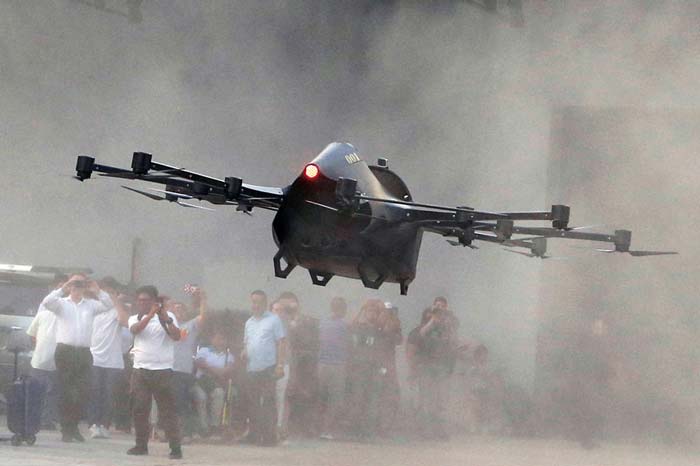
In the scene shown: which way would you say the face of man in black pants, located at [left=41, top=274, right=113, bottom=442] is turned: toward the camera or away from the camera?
toward the camera

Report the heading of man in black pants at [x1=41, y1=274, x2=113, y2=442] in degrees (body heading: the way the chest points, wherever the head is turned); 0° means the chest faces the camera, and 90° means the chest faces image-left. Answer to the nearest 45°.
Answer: approximately 0°

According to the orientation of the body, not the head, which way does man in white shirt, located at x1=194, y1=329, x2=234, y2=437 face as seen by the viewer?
toward the camera

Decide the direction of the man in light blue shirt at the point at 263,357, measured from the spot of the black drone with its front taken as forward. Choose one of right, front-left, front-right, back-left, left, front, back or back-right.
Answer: back-right

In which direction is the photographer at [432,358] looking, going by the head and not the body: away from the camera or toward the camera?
toward the camera

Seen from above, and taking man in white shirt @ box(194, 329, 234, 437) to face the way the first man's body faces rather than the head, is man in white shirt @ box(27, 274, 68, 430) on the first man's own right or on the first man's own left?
on the first man's own right

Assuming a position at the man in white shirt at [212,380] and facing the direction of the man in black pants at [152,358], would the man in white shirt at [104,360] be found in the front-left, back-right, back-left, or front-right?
front-right

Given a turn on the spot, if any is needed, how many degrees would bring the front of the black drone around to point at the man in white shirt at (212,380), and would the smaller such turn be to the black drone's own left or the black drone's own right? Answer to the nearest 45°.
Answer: approximately 135° to the black drone's own right

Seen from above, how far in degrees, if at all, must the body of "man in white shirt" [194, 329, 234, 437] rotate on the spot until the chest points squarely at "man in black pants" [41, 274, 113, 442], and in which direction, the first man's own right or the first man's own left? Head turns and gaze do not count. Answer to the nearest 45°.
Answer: approximately 90° to the first man's own right

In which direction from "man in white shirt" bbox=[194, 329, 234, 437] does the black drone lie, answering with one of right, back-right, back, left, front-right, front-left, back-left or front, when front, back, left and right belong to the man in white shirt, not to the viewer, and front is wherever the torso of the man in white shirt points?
front

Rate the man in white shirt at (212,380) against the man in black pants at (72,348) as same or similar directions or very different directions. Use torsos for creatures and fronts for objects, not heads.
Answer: same or similar directions

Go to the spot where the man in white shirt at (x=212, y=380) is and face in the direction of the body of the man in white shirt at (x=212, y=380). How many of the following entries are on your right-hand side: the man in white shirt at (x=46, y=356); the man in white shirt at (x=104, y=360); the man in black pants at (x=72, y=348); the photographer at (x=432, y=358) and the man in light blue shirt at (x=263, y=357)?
3
